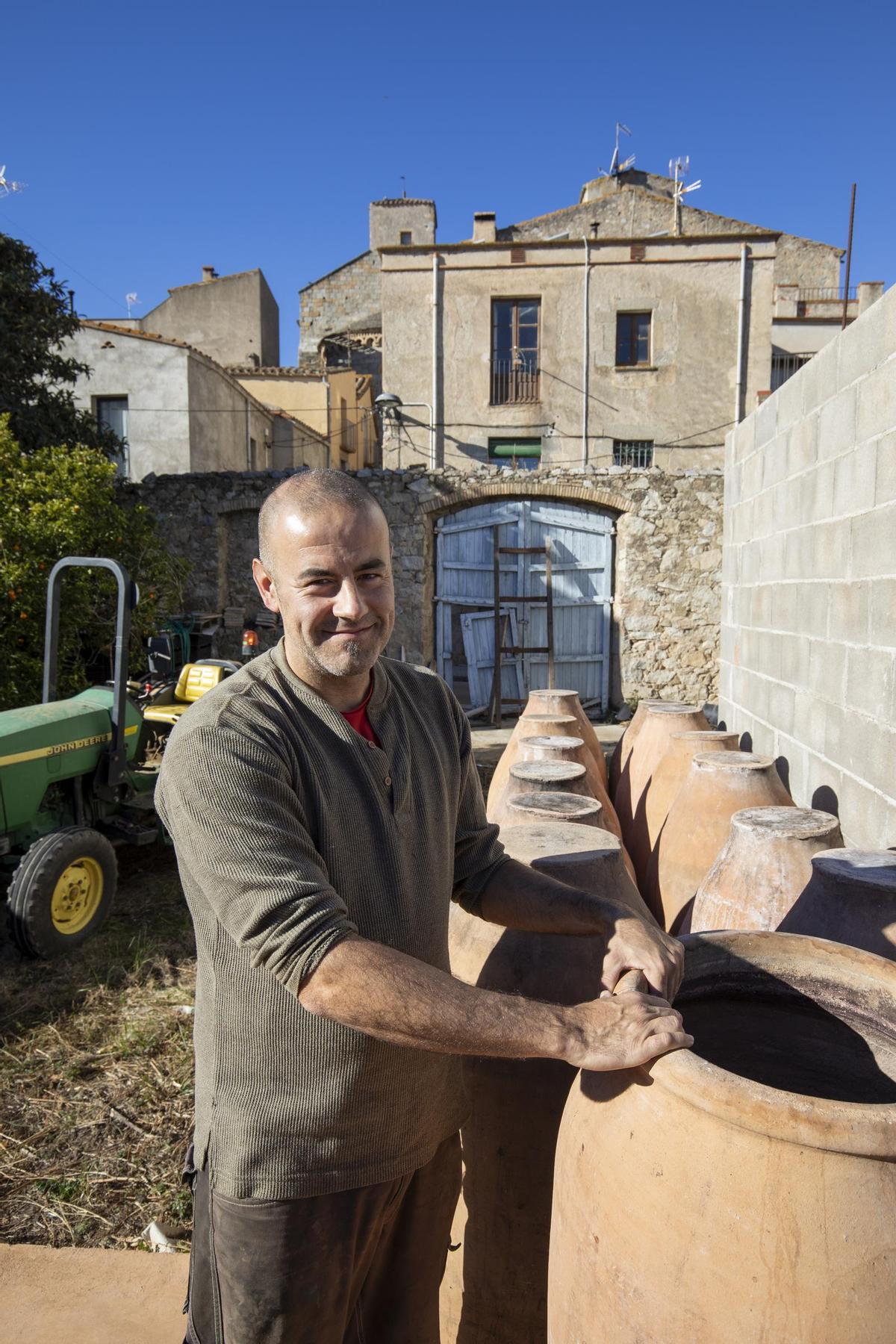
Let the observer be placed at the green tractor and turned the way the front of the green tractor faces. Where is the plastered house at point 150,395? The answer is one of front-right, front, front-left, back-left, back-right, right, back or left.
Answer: back-right

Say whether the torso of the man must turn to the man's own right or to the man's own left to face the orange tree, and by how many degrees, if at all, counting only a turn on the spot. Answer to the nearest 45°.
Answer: approximately 180°

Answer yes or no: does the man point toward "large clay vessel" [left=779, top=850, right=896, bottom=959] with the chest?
no

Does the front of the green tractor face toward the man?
no

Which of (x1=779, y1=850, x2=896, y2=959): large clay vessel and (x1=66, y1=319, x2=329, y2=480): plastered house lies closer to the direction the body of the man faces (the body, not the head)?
the large clay vessel

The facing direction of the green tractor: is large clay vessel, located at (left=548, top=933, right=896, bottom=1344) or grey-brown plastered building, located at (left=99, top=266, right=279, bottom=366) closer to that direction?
the large clay vessel

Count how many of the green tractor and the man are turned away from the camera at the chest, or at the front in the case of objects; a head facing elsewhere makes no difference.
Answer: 0

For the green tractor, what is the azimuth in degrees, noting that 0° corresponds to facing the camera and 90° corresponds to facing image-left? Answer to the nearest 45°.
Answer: approximately 45°

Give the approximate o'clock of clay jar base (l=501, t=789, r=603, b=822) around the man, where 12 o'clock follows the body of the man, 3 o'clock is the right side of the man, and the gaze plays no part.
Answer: The clay jar base is roughly at 8 o'clock from the man.

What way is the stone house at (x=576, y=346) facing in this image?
toward the camera

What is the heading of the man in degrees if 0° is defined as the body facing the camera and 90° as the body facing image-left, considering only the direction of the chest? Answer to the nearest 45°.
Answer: approximately 315°

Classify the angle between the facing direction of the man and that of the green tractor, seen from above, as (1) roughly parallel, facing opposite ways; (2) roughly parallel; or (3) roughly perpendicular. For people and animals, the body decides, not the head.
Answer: roughly perpendicular

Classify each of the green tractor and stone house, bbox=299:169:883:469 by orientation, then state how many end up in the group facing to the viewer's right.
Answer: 0

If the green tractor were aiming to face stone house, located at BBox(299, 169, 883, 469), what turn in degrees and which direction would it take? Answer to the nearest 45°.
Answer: approximately 180°

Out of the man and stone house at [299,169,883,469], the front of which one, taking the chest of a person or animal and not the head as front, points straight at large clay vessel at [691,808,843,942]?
the stone house

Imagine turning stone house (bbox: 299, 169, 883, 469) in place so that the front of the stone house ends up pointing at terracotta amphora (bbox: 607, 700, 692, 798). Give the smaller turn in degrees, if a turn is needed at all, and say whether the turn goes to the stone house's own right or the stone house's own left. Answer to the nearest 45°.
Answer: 0° — it already faces it

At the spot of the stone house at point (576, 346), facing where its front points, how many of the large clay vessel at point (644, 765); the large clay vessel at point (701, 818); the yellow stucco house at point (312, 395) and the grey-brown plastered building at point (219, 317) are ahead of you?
2

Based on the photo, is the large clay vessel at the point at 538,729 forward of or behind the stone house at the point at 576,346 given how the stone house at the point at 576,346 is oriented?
forward

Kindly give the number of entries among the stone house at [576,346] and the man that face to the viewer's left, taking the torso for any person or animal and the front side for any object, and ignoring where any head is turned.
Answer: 0
